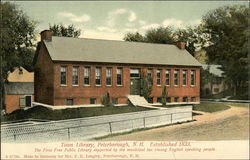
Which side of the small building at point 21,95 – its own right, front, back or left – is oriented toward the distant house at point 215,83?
left

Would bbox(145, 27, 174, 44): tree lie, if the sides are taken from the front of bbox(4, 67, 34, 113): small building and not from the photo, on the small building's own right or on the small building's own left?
on the small building's own left

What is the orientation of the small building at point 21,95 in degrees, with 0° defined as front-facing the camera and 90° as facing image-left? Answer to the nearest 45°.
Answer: approximately 0°

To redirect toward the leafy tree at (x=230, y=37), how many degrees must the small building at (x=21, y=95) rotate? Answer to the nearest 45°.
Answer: approximately 90° to its left

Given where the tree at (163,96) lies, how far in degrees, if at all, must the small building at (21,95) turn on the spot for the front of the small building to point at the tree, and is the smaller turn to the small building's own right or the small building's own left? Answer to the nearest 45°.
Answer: approximately 90° to the small building's own left

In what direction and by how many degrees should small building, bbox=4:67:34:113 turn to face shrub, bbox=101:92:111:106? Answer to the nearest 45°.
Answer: approximately 90° to its left
